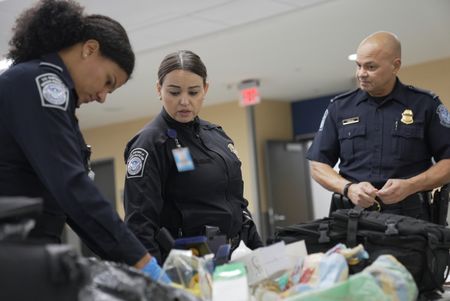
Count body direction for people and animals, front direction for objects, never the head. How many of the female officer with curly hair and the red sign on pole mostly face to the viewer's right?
1

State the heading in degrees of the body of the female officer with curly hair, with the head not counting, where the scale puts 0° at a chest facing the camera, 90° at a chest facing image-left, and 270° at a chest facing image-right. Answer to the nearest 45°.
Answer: approximately 270°

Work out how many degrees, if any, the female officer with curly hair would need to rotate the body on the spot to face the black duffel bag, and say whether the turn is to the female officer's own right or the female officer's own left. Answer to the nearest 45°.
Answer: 0° — they already face it

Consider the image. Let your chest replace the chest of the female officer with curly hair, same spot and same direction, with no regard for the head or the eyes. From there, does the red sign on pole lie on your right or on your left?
on your left

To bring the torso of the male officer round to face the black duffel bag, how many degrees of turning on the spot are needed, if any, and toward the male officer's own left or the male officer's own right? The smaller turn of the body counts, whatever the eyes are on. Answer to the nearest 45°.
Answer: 0° — they already face it

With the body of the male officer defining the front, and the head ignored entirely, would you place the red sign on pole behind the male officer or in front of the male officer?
behind

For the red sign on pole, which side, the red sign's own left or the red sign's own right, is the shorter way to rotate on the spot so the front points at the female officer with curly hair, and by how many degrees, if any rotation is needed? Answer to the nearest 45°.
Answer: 0° — it already faces them

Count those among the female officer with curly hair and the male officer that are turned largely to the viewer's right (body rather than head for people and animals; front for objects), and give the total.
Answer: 1

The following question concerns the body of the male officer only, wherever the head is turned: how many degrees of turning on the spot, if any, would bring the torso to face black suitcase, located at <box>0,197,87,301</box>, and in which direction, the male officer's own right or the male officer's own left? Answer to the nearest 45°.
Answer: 0° — they already face it

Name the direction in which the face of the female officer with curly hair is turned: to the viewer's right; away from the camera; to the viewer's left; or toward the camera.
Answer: to the viewer's right
